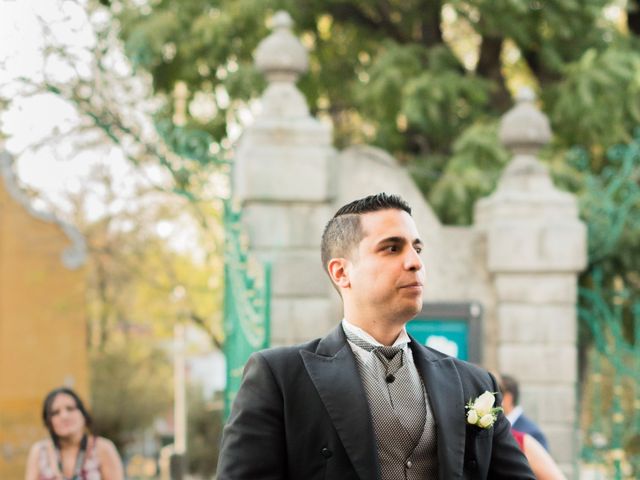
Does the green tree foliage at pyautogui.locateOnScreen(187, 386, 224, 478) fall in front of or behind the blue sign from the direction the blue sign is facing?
behind

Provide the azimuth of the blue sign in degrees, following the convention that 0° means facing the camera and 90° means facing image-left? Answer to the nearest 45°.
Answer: approximately 0°

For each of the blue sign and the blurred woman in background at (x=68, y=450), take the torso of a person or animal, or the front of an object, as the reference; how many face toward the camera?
2

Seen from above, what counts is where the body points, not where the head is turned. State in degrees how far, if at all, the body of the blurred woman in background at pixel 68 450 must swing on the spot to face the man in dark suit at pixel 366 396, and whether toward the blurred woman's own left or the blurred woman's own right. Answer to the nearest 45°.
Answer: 0° — they already face them

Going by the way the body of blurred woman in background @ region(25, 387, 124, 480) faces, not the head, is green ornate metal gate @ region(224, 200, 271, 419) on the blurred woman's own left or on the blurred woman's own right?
on the blurred woman's own left

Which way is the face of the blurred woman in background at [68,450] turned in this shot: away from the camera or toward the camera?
toward the camera

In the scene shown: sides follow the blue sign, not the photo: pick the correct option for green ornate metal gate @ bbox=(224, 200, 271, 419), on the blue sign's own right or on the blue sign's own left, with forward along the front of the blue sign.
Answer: on the blue sign's own right

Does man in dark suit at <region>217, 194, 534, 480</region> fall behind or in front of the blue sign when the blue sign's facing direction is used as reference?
in front

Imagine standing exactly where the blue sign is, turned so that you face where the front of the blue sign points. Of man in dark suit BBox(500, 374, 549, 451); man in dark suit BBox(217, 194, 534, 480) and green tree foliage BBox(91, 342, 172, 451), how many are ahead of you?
2

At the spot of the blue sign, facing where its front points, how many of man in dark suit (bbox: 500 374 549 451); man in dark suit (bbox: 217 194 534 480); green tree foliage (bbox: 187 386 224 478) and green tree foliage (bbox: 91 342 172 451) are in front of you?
2

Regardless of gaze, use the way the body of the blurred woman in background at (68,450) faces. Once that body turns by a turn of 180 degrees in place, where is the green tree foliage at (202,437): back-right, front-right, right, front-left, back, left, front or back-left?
front

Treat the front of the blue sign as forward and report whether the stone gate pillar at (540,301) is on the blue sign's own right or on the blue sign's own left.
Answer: on the blue sign's own left

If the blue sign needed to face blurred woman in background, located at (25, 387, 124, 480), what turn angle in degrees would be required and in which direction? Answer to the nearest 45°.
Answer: approximately 45° to its right

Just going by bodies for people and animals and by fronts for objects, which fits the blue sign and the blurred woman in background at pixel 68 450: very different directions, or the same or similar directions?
same or similar directions

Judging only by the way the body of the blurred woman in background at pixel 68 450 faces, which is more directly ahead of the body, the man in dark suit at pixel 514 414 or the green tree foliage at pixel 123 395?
the man in dark suit
